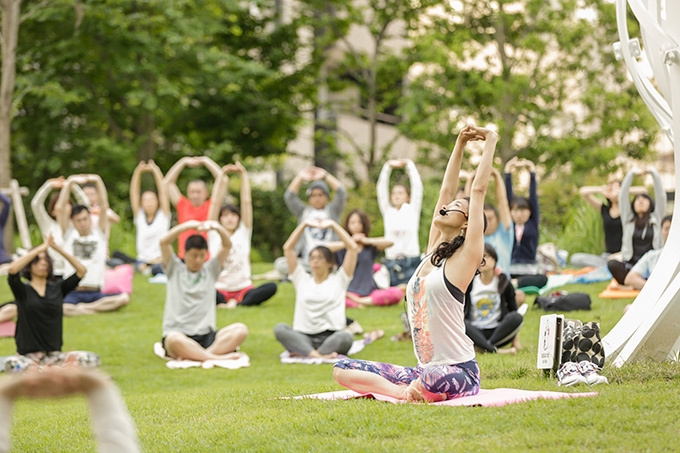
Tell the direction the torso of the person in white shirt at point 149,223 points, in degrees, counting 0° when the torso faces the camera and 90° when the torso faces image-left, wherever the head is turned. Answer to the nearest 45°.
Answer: approximately 0°

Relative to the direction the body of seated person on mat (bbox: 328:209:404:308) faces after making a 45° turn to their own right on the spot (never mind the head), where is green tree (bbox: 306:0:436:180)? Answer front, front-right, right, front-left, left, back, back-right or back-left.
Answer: back-right

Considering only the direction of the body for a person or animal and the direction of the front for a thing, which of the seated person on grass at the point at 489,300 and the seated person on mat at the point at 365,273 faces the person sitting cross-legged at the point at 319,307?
the seated person on mat at the point at 365,273

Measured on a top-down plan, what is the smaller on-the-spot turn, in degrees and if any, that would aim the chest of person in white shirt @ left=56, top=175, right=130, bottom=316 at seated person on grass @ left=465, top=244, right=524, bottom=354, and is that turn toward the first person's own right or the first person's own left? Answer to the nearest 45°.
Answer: approximately 45° to the first person's own left

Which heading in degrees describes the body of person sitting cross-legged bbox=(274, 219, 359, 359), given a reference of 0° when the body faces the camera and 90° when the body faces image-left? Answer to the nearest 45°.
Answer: approximately 0°

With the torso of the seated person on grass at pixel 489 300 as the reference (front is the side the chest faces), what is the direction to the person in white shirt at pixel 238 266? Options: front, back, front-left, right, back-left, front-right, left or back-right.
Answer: back-right
